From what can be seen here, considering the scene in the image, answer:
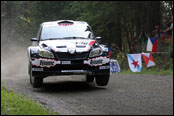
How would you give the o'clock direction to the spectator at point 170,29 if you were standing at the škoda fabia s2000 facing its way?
The spectator is roughly at 7 o'clock from the škoda fabia s2000.

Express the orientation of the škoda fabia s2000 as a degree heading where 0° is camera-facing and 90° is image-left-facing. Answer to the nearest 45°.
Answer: approximately 0°

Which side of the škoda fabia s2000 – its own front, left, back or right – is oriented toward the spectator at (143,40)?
back

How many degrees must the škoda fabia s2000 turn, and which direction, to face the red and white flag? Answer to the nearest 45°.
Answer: approximately 135° to its left
